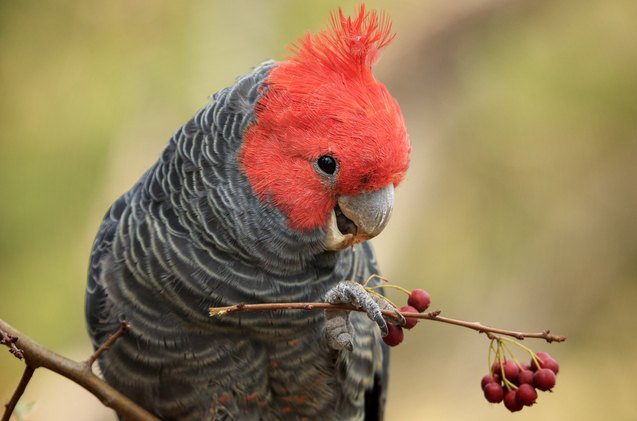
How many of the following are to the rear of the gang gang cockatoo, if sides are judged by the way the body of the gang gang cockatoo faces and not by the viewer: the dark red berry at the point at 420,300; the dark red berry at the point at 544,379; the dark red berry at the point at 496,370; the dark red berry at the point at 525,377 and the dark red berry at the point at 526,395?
0

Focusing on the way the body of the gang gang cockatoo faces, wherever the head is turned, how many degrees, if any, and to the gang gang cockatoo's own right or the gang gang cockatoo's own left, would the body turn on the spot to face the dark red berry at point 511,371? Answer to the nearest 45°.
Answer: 0° — it already faces it

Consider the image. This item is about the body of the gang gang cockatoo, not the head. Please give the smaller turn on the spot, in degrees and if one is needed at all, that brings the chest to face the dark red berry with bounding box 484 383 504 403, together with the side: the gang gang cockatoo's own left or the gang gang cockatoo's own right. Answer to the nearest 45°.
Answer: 0° — it already faces it

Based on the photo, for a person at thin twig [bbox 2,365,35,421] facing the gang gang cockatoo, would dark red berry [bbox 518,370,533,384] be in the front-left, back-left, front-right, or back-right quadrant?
front-right

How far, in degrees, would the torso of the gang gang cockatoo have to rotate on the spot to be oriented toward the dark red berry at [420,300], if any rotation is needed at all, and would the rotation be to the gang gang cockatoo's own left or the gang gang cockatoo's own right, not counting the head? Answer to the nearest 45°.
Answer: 0° — it already faces it

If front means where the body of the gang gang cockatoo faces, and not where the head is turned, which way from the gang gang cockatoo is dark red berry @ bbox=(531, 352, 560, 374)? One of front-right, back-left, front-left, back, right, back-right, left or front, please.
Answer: front

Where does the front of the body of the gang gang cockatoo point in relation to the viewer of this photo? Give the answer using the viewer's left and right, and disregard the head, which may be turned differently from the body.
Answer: facing the viewer and to the right of the viewer

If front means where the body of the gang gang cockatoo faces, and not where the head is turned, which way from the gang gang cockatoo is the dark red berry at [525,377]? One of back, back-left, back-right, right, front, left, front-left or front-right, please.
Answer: front

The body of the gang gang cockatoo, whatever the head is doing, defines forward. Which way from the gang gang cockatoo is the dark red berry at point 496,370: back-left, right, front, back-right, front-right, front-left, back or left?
front
